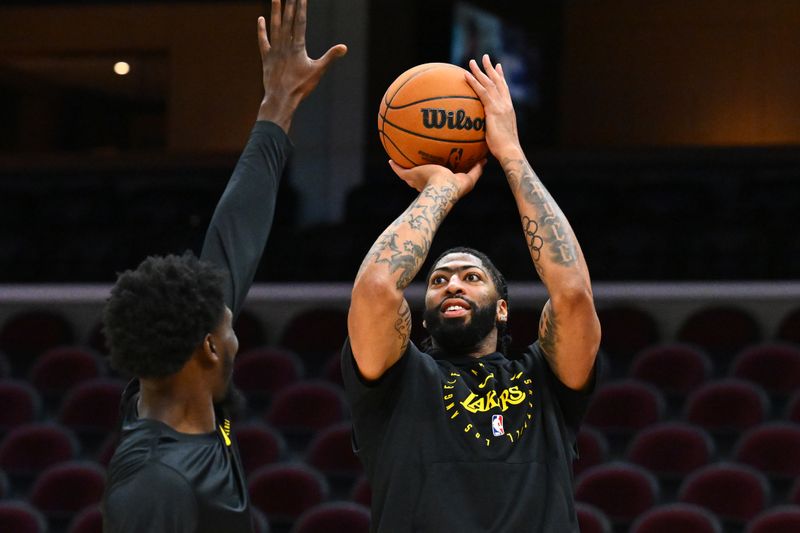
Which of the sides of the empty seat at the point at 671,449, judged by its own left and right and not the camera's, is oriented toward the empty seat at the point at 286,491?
right

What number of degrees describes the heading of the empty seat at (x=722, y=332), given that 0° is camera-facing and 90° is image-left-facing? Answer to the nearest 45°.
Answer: approximately 0°

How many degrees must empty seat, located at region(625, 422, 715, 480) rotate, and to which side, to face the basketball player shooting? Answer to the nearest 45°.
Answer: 0° — it already faces them

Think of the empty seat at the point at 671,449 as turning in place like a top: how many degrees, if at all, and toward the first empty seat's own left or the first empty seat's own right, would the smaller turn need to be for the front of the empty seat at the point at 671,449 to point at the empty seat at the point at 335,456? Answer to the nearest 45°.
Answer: approximately 90° to the first empty seat's own right

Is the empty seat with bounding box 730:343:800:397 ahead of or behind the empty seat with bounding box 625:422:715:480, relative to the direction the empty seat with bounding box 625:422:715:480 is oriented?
behind

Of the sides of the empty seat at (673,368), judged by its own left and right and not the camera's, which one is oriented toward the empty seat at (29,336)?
right
